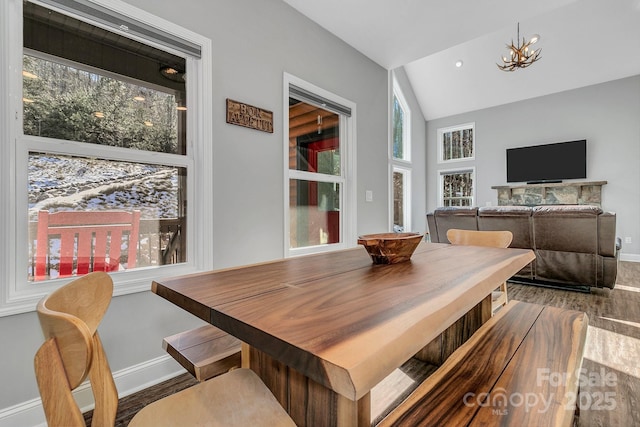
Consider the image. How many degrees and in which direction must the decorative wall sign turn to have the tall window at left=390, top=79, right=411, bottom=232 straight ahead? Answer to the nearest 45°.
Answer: approximately 90° to its left

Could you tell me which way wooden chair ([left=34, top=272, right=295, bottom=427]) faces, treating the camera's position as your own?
facing away from the viewer and to the right of the viewer

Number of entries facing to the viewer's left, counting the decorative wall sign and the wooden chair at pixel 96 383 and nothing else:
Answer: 0

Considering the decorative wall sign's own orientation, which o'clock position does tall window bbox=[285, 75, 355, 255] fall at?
The tall window is roughly at 9 o'clock from the decorative wall sign.

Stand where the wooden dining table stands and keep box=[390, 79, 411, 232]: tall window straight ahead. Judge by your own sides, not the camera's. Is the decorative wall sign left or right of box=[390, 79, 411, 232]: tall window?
left

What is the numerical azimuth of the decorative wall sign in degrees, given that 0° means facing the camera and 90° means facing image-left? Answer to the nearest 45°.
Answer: approximately 315°

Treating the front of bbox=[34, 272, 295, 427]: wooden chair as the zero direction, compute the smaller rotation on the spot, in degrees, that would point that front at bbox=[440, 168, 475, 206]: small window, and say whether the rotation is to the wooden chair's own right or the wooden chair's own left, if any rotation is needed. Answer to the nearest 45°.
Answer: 0° — it already faces it

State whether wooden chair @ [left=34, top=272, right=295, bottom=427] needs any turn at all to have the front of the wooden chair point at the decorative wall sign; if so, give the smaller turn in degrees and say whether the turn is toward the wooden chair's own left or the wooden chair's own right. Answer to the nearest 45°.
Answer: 0° — it already faces it

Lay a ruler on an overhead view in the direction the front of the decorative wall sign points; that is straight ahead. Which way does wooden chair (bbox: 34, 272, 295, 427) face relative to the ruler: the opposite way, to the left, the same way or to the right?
to the left
